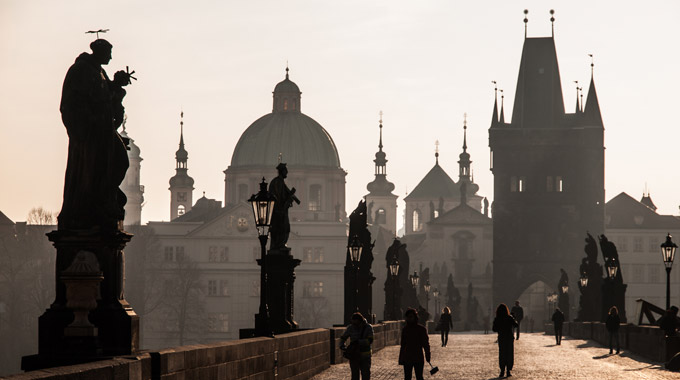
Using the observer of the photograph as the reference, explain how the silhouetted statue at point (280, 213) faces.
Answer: facing to the right of the viewer

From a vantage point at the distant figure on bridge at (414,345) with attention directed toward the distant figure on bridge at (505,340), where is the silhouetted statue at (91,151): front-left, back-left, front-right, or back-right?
back-left

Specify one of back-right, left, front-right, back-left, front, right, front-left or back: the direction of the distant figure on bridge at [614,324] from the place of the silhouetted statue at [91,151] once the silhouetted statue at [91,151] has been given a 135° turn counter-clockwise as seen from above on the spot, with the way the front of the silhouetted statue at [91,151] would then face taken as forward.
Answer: right

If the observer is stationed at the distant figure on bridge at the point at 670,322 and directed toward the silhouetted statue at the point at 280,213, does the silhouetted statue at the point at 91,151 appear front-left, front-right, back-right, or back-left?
front-left

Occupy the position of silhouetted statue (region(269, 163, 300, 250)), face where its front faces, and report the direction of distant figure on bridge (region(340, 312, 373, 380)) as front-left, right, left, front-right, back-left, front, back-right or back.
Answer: right

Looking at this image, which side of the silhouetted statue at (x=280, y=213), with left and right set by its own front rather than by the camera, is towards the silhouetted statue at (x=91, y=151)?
right

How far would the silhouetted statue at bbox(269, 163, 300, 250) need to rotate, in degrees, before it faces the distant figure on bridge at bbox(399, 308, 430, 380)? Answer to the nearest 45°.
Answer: approximately 90° to its right

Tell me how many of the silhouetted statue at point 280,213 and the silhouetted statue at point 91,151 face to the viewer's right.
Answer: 2

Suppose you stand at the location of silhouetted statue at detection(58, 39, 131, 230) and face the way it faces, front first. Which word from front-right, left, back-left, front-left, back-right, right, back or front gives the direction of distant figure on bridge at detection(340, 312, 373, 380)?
front-left

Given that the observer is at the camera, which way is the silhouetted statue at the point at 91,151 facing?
facing to the right of the viewer

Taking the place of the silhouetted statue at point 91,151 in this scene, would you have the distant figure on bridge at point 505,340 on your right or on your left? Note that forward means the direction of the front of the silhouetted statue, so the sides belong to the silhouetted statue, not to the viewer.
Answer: on your left

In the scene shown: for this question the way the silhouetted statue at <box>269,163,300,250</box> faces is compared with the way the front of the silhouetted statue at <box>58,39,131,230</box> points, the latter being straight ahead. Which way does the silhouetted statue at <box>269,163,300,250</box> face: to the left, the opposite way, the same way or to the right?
the same way
